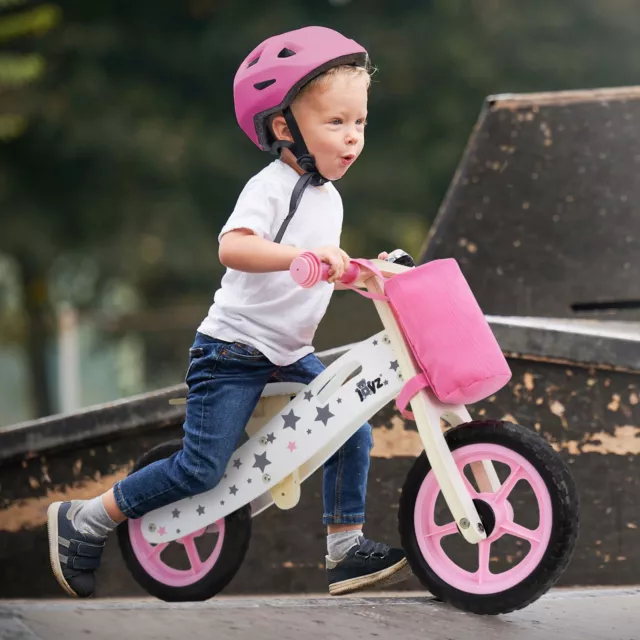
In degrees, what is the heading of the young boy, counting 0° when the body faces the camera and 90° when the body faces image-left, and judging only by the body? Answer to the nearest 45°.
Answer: approximately 315°

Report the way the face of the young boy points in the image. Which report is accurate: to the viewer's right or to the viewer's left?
to the viewer's right
